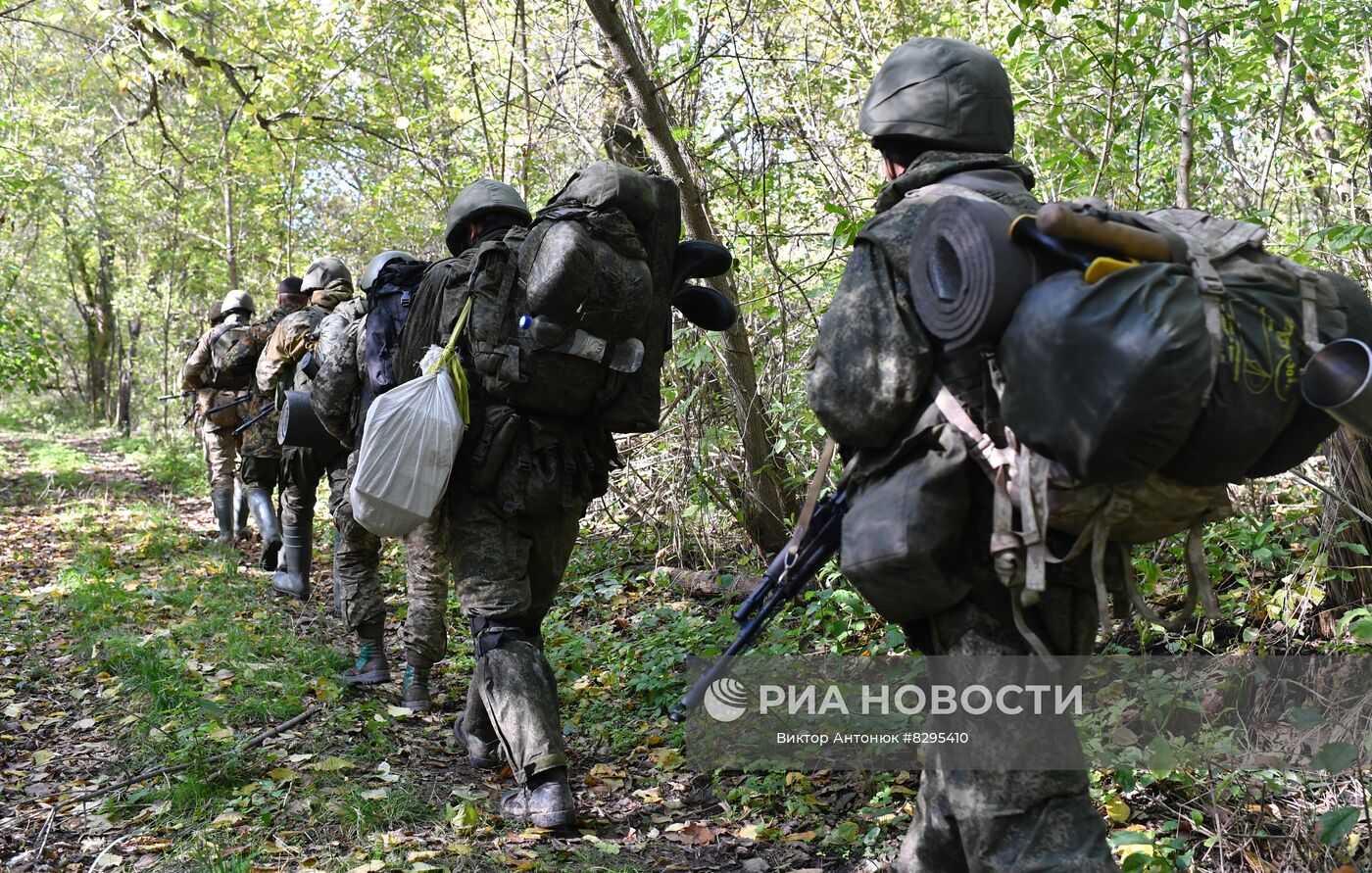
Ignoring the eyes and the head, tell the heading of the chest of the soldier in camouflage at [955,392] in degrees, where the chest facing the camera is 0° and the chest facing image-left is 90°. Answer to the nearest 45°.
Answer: approximately 135°

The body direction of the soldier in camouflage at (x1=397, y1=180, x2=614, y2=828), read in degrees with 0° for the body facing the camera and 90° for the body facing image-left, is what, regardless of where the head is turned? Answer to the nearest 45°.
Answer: approximately 135°

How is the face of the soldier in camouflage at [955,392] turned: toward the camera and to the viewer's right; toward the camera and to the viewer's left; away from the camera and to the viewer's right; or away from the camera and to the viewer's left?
away from the camera and to the viewer's left
